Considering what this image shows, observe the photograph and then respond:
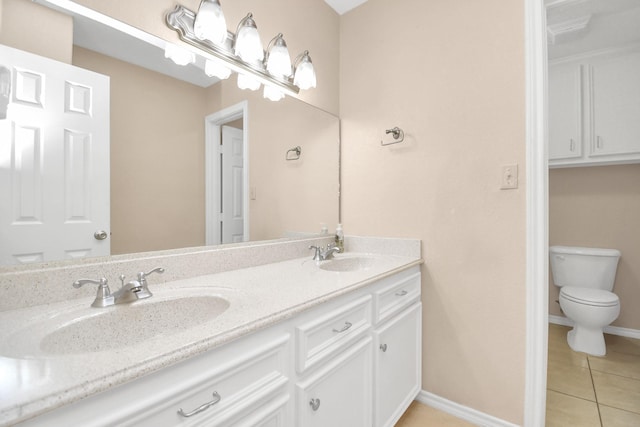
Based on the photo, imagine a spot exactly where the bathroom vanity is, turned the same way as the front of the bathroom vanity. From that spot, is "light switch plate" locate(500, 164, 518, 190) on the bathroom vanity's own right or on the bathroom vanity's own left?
on the bathroom vanity's own left

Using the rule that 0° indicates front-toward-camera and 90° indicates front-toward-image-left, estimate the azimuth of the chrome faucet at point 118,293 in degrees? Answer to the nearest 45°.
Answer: approximately 315°

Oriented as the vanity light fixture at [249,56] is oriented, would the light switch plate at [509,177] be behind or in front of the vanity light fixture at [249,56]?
in front

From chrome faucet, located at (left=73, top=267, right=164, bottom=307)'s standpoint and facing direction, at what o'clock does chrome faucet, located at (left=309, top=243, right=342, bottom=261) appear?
chrome faucet, located at (left=309, top=243, right=342, bottom=261) is roughly at 10 o'clock from chrome faucet, located at (left=73, top=267, right=164, bottom=307).

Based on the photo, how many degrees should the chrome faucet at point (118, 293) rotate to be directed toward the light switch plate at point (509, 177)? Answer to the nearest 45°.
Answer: approximately 45° to its left

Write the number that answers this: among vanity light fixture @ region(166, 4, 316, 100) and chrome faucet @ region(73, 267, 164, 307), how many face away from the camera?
0
